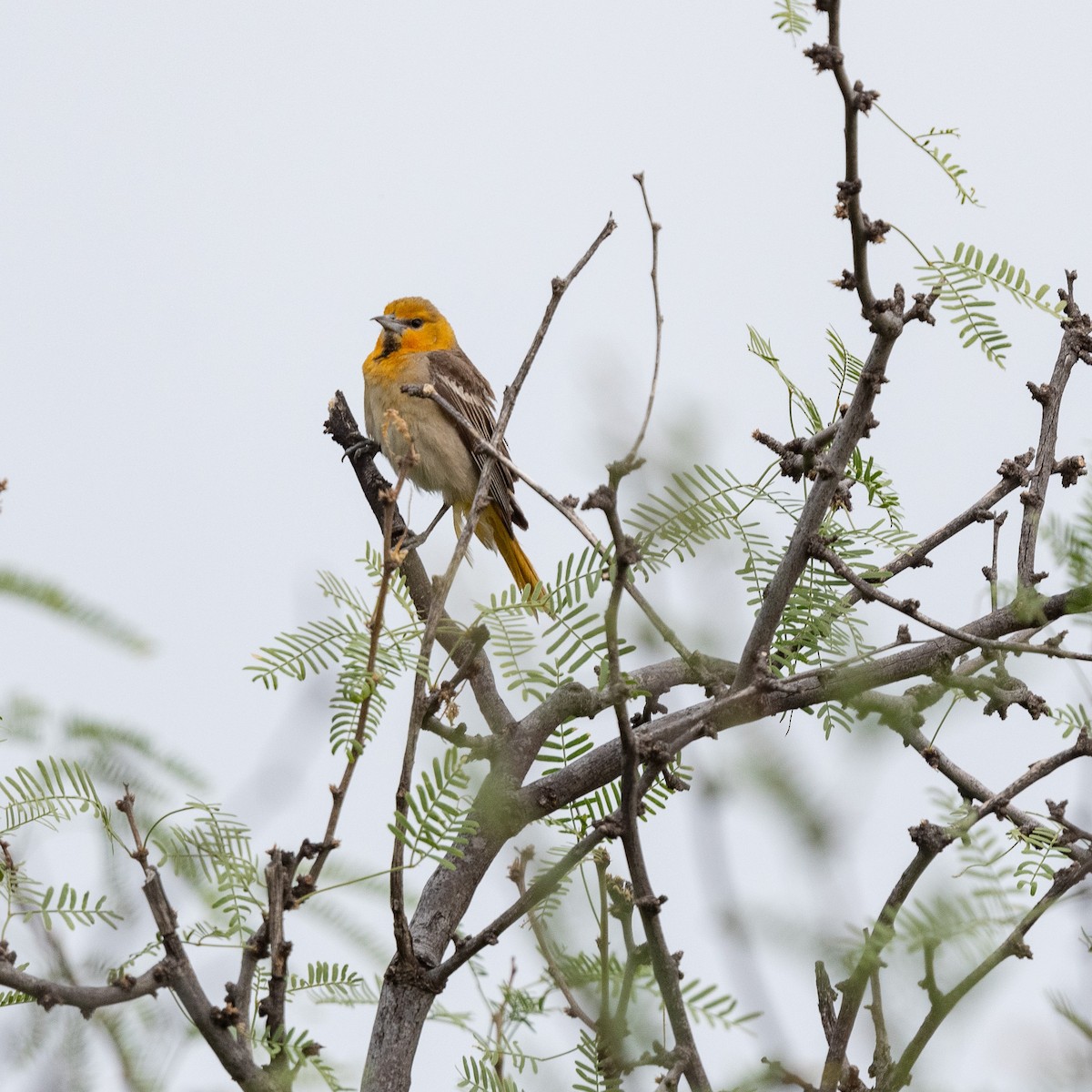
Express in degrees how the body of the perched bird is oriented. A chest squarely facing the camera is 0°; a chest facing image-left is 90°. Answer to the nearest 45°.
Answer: approximately 45°
